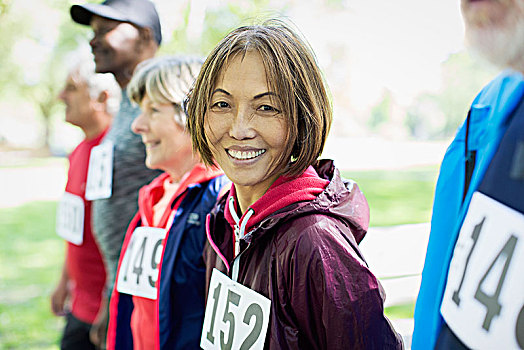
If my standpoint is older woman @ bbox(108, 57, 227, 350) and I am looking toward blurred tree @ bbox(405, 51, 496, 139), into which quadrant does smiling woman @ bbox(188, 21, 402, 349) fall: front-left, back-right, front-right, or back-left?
back-right

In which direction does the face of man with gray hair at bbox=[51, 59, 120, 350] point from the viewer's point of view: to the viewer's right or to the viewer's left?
to the viewer's left

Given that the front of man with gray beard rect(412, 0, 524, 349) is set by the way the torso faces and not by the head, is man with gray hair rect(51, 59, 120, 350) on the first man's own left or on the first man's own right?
on the first man's own right

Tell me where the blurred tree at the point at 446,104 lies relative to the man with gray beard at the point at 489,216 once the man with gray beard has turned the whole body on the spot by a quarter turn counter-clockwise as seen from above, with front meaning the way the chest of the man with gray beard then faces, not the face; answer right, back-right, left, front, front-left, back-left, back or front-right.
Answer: back-left

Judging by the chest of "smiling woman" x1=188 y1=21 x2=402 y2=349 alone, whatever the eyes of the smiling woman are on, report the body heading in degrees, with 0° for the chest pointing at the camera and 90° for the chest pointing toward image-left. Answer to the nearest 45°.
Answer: approximately 45°

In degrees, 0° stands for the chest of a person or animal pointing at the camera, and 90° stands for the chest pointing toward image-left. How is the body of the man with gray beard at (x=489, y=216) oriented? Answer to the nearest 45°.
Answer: approximately 45°

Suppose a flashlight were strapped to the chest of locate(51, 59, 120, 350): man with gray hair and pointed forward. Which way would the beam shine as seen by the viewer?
to the viewer's left
